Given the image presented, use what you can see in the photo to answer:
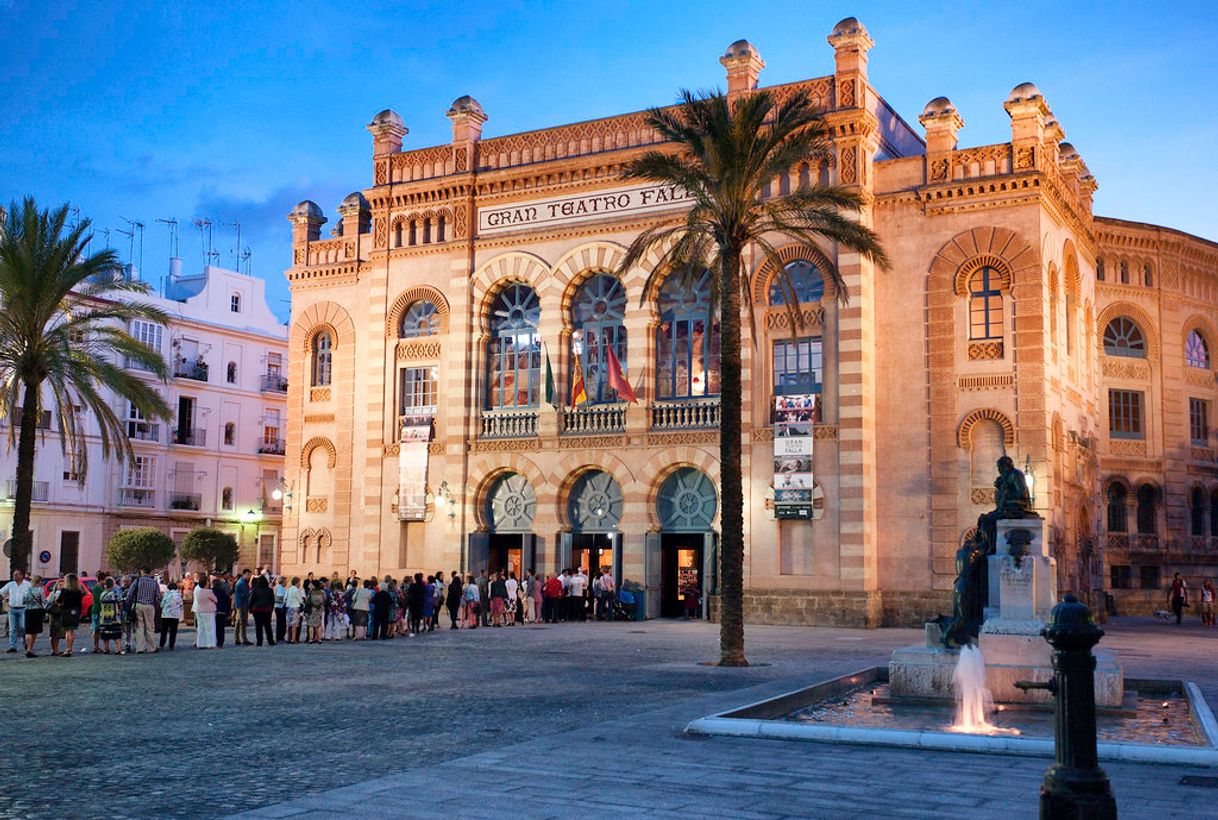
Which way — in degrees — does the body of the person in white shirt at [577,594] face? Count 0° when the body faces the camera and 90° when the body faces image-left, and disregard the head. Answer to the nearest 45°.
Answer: approximately 180°

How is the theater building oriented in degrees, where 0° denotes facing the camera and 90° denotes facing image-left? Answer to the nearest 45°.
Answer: approximately 45°

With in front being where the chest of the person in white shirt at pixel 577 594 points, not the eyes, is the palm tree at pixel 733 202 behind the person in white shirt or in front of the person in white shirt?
behind

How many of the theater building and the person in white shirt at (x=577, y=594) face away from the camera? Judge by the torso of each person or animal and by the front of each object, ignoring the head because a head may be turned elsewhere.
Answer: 1

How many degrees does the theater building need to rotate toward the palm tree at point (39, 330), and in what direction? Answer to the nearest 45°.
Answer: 0° — it already faces it

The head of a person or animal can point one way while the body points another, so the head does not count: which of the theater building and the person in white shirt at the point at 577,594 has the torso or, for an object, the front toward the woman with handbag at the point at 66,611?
the theater building

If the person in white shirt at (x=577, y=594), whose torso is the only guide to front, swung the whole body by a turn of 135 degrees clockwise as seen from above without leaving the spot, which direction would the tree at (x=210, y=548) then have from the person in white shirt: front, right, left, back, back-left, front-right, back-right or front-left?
back

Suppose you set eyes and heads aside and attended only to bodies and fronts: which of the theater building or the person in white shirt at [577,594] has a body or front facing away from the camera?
the person in white shirt

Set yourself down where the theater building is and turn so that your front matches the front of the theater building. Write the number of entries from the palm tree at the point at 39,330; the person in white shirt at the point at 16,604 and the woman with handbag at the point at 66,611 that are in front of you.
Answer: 3
